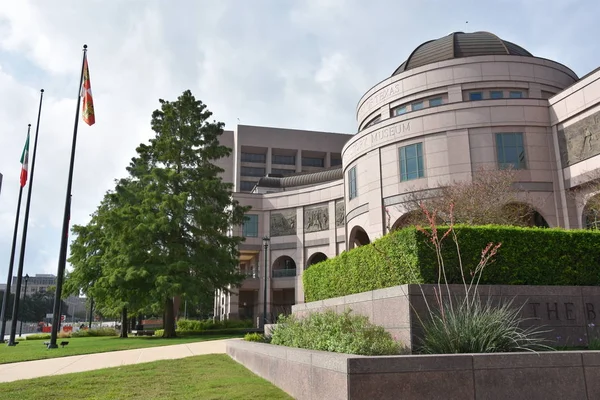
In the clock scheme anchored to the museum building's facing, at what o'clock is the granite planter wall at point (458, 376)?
The granite planter wall is roughly at 11 o'clock from the museum building.

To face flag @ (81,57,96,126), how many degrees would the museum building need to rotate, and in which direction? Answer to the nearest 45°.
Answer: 0° — it already faces it

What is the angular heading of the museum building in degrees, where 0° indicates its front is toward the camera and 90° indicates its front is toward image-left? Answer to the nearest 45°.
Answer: approximately 45°

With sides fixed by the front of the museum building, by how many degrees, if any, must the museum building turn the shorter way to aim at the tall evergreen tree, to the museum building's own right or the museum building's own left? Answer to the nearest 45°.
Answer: approximately 45° to the museum building's own right

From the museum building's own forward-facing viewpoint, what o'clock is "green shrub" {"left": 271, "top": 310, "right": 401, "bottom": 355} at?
The green shrub is roughly at 11 o'clock from the museum building.
